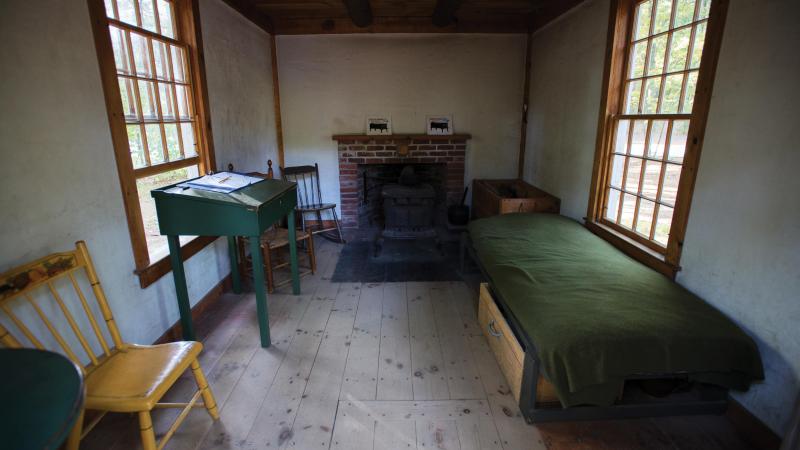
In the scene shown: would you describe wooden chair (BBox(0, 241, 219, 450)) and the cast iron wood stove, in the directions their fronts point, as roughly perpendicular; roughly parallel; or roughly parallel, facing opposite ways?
roughly perpendicular

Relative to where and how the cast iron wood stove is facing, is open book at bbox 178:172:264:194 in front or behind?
in front

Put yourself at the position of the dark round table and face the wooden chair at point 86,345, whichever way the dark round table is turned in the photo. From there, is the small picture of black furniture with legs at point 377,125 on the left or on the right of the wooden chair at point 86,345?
right

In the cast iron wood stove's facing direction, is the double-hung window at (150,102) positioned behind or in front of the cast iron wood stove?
in front

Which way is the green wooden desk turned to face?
to the viewer's right

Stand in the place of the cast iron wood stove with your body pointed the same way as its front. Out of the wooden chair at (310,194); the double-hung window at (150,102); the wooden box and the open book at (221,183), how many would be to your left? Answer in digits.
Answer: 1

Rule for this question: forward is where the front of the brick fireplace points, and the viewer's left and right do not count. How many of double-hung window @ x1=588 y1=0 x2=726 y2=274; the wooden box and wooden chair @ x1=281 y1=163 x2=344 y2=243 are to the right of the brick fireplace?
1

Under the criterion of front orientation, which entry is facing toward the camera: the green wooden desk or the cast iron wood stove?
the cast iron wood stove

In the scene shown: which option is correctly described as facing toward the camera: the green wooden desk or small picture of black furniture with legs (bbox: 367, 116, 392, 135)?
the small picture of black furniture with legs

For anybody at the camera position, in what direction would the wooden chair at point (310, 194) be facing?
facing the viewer and to the right of the viewer

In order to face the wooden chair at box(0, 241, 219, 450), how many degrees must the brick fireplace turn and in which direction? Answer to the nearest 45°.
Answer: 0° — it already faces it

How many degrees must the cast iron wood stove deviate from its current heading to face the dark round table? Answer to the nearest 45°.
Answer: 0° — it already faces it

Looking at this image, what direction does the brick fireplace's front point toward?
toward the camera

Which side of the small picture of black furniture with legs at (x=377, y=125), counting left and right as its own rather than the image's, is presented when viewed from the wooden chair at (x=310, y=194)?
right

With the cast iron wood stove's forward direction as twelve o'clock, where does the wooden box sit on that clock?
The wooden box is roughly at 9 o'clock from the cast iron wood stove.

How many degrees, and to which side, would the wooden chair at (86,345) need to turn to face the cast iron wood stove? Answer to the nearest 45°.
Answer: approximately 90° to its left
